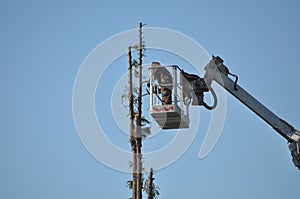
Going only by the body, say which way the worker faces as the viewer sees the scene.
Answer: to the viewer's left
